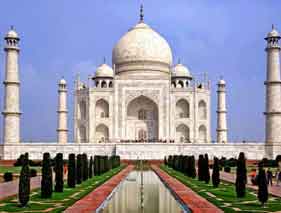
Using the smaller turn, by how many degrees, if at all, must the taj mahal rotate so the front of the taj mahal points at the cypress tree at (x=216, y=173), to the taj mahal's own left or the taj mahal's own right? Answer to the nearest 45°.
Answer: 0° — it already faces it

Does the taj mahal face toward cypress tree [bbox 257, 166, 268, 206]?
yes

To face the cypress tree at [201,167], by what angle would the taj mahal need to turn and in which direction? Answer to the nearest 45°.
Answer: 0° — it already faces it

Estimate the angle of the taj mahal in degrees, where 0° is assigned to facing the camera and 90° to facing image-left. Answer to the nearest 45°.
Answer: approximately 0°

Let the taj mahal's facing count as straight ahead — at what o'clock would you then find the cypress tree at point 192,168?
The cypress tree is roughly at 12 o'clock from the taj mahal.

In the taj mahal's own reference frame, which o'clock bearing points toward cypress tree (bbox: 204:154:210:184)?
The cypress tree is roughly at 12 o'clock from the taj mahal.

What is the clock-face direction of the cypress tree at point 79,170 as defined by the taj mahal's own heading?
The cypress tree is roughly at 12 o'clock from the taj mahal.
